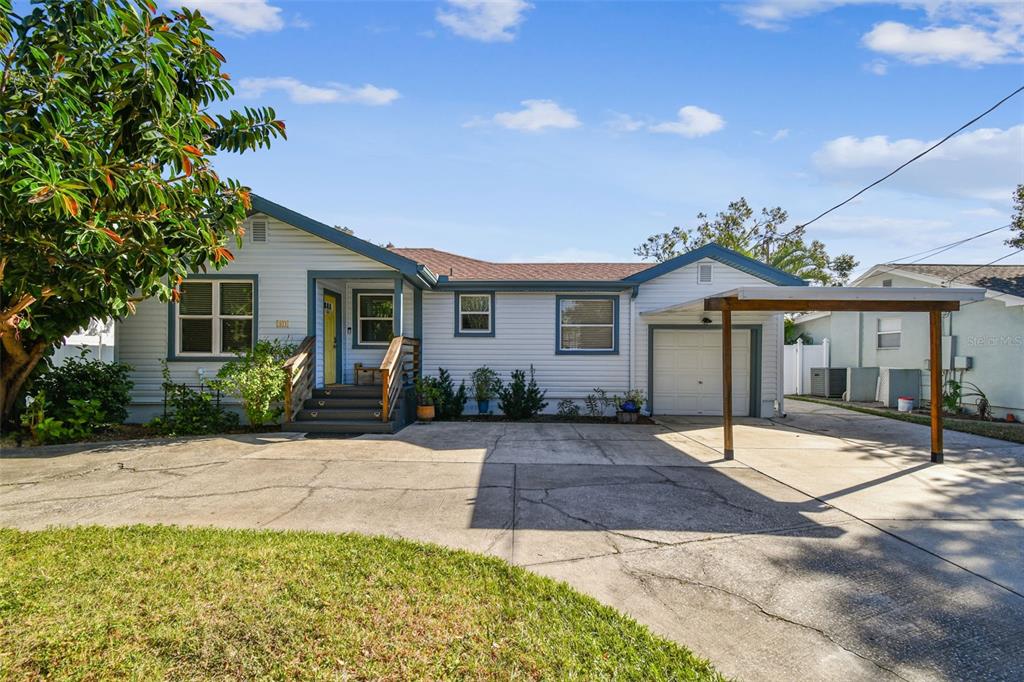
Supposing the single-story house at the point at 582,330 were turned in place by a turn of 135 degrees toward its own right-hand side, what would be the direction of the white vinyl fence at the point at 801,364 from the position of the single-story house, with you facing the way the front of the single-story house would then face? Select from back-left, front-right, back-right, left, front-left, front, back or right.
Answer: right

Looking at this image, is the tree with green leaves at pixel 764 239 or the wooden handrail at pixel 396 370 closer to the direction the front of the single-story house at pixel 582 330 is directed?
the wooden handrail

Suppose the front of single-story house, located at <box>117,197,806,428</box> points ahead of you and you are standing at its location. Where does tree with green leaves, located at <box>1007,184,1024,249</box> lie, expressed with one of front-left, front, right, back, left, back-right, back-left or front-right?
left

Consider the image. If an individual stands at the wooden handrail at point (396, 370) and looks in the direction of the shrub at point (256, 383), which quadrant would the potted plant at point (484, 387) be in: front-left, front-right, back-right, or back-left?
back-right

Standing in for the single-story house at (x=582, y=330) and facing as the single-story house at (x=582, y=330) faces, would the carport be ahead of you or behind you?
ahead

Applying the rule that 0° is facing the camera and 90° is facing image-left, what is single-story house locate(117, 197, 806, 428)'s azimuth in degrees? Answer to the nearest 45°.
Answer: approximately 0°

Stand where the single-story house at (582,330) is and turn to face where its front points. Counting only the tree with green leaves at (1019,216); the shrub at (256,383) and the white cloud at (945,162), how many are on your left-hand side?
2

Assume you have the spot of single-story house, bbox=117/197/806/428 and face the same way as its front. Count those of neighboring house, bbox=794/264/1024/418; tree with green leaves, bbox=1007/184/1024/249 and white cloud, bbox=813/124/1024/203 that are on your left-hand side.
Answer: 3
